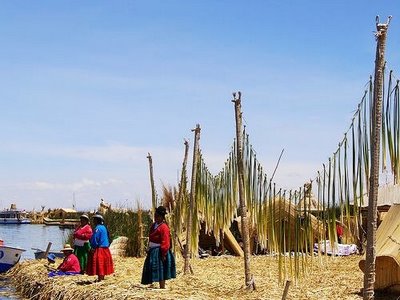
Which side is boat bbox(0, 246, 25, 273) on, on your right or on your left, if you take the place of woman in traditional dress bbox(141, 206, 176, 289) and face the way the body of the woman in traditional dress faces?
on your right

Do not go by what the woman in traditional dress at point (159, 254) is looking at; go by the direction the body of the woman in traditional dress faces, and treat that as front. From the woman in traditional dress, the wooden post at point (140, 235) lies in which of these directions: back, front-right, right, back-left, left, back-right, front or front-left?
back-right

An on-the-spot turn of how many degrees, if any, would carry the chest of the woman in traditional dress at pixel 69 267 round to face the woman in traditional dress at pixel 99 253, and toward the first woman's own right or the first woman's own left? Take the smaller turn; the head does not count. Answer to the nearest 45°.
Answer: approximately 180°

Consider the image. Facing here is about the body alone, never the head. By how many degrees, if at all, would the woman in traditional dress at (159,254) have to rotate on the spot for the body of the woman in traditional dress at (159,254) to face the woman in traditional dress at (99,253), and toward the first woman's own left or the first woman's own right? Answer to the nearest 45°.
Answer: approximately 90° to the first woman's own right

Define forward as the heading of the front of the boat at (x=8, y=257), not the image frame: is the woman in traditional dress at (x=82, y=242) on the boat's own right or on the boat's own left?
on the boat's own right

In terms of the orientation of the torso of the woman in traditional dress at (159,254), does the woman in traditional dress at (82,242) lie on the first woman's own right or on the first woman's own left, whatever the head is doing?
on the first woman's own right

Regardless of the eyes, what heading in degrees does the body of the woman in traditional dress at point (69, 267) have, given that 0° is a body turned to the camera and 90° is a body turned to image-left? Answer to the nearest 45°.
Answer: approximately 90°

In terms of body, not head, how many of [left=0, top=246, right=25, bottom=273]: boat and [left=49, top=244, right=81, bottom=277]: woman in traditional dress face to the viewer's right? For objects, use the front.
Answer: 1

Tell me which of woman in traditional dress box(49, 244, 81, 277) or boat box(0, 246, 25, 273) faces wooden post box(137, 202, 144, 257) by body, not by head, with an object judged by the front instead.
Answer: the boat

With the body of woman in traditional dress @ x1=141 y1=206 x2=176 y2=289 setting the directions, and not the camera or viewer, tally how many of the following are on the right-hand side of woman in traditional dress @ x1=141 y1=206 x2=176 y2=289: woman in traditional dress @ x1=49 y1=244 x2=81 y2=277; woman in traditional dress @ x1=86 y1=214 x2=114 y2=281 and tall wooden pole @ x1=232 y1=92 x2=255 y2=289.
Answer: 2

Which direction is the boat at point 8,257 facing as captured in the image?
to the viewer's right

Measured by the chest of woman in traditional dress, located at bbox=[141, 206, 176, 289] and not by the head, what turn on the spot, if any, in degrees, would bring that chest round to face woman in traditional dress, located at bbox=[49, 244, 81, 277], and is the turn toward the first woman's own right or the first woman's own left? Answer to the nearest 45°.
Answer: approximately 90° to the first woman's own right
